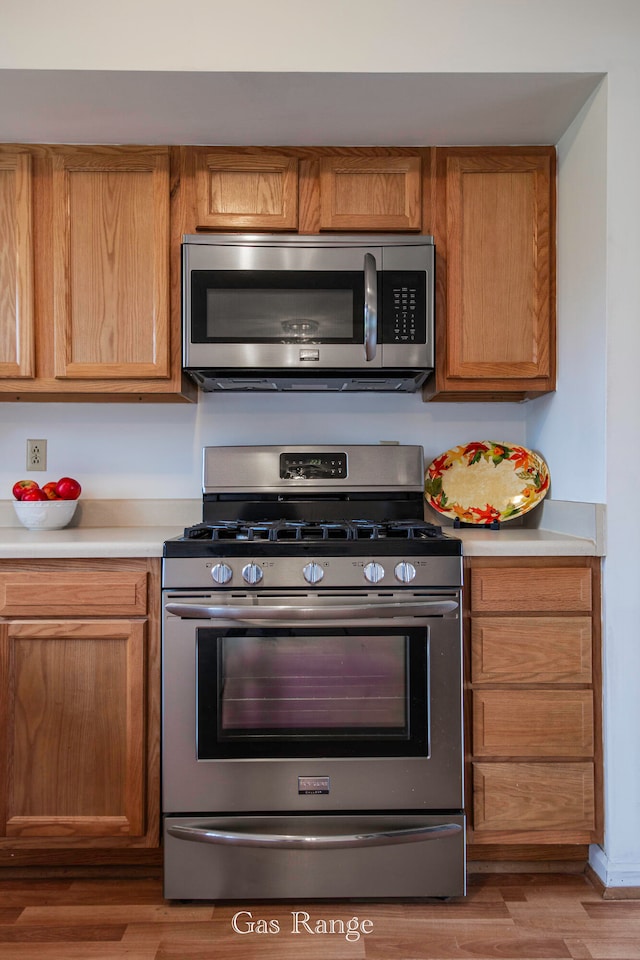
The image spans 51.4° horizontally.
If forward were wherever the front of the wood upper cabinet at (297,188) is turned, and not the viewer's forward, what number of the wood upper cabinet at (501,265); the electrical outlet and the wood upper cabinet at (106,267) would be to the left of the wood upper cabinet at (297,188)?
1

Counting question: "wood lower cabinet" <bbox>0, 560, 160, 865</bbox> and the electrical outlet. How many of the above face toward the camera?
2

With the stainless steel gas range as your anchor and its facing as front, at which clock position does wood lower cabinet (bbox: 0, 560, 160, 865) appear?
The wood lower cabinet is roughly at 3 o'clock from the stainless steel gas range.

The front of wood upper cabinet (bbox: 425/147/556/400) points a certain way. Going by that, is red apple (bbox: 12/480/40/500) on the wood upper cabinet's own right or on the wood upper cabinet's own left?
on the wood upper cabinet's own right

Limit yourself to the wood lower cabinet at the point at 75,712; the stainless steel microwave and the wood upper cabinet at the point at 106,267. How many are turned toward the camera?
3

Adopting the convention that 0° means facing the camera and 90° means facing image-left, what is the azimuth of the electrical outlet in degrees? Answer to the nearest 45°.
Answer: approximately 0°

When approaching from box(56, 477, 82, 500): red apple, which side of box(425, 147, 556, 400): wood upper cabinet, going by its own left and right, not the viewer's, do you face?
right

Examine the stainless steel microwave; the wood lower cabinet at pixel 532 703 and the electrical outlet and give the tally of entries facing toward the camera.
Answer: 3
